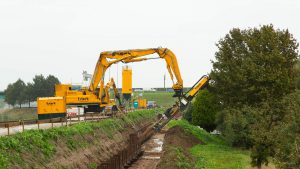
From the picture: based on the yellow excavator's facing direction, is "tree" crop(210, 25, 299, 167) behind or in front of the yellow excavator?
in front

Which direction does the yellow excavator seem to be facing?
to the viewer's right
